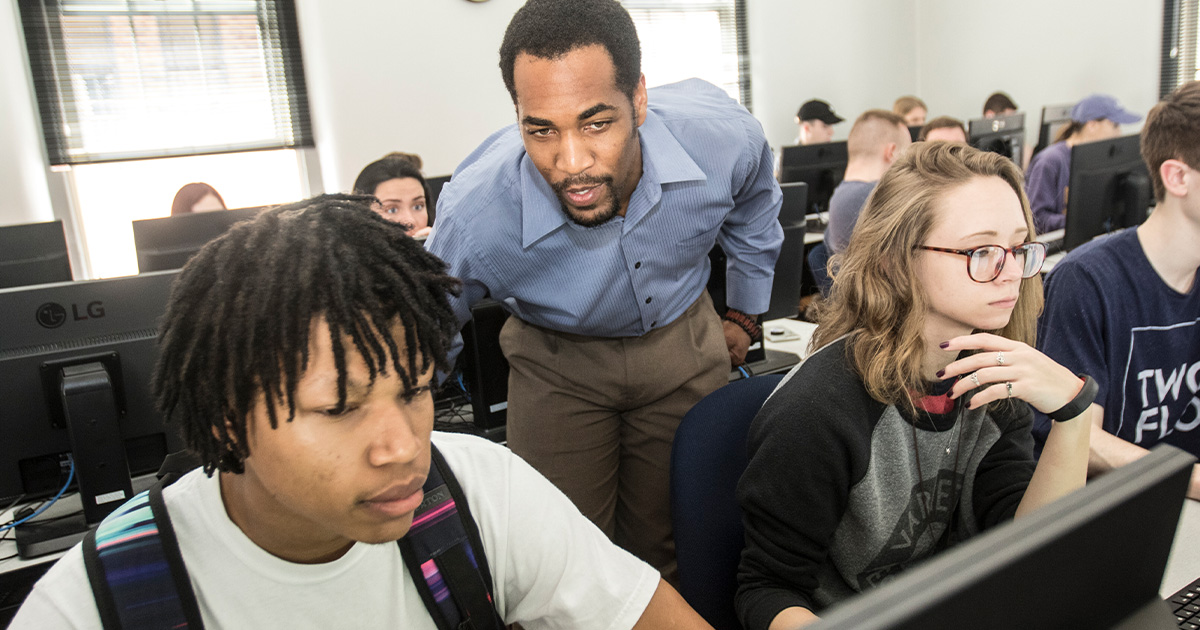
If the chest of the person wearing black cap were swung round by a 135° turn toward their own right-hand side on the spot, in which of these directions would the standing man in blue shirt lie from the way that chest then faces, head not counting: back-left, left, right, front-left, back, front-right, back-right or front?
front-left

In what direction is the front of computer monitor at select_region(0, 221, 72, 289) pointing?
away from the camera

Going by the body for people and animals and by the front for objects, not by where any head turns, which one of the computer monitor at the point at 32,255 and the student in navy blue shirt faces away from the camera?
the computer monitor

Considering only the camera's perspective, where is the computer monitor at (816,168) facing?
facing away from the viewer and to the left of the viewer

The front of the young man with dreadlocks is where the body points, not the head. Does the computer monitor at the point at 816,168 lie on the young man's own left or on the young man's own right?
on the young man's own left

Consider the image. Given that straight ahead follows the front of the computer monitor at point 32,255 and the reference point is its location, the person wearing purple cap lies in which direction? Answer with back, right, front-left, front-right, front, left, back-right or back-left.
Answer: right

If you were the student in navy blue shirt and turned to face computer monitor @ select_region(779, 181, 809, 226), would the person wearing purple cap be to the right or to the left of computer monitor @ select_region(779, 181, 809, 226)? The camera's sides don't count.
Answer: right
